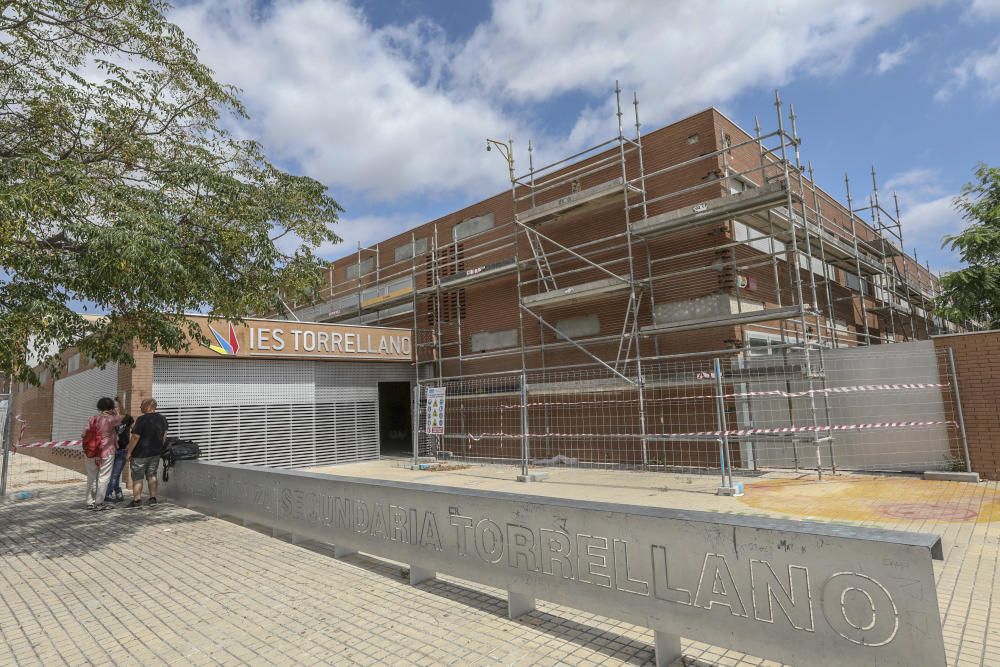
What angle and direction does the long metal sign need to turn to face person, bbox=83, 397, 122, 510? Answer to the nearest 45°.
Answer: approximately 90° to its right

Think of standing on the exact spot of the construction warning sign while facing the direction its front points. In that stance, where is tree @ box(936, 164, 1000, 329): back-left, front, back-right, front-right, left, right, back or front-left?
left

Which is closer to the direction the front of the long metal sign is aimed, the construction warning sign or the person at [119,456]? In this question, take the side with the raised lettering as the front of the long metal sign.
the person

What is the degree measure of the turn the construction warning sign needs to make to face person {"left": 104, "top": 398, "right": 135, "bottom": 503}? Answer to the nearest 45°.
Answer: approximately 45° to its right

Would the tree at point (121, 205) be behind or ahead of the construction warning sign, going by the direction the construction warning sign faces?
ahead

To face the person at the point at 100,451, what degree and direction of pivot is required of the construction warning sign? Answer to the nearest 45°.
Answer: approximately 45° to its right

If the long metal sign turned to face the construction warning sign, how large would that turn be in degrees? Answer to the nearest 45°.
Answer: approximately 135° to its right

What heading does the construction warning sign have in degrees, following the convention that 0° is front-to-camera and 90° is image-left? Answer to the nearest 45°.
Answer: approximately 0°

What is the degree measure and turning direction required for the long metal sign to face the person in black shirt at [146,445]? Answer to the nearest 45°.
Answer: approximately 90° to its right

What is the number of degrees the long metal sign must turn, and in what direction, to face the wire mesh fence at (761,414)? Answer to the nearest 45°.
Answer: approximately 135° to its right

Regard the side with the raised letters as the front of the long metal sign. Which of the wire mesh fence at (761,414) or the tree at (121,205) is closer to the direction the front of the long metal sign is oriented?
the tree
